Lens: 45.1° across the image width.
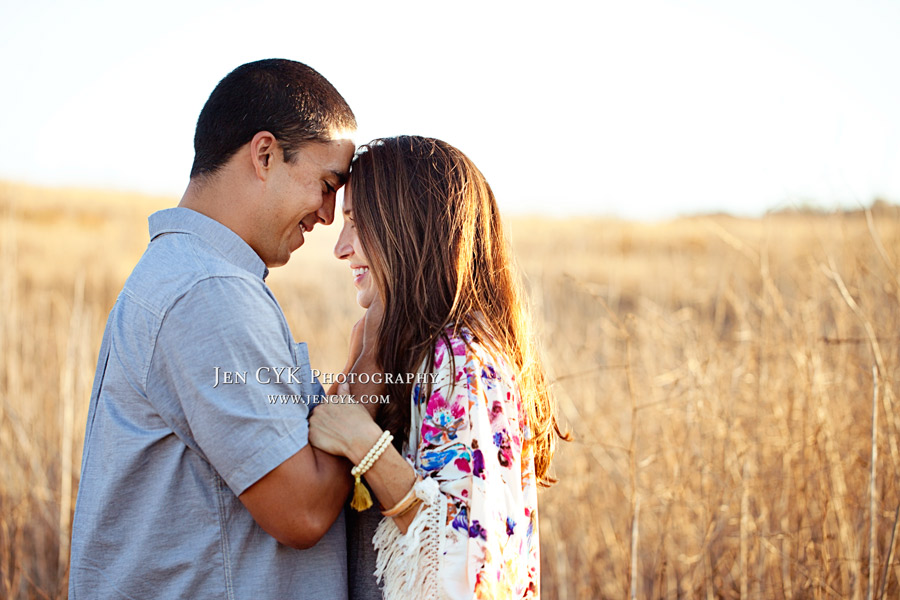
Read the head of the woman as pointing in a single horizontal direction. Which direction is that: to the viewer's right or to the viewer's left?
to the viewer's left

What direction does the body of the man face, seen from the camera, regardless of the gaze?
to the viewer's right

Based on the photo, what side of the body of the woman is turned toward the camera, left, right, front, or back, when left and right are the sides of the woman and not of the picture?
left

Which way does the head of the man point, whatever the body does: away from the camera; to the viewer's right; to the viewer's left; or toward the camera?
to the viewer's right

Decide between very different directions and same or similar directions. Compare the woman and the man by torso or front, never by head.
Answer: very different directions
